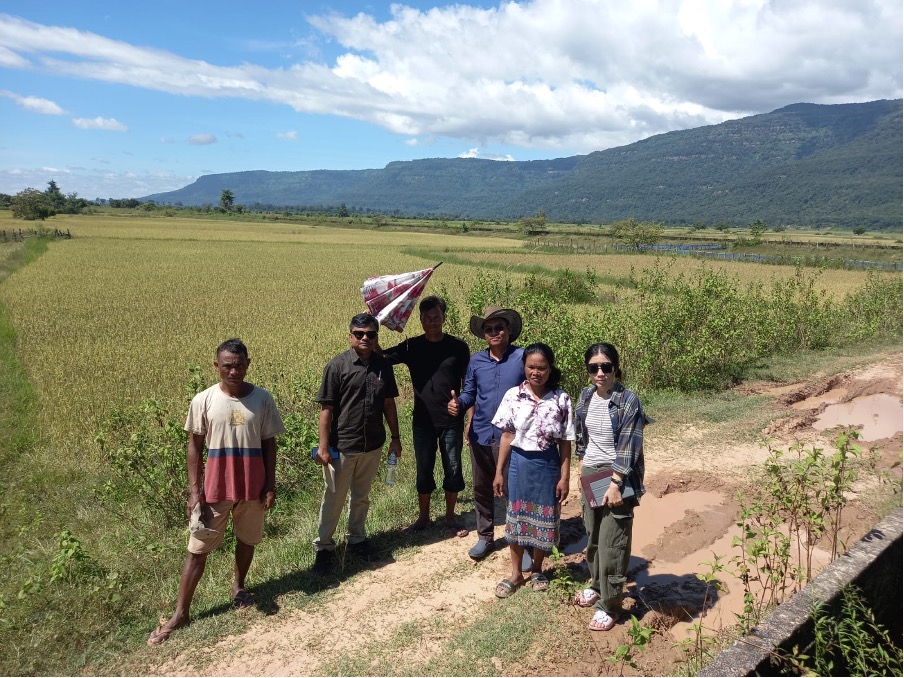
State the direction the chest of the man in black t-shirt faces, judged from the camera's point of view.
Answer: toward the camera

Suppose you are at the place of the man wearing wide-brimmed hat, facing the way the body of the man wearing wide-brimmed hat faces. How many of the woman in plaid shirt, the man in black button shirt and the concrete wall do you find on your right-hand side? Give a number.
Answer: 1

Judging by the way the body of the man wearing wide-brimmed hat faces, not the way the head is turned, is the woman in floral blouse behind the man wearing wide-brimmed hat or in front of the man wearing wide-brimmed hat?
in front

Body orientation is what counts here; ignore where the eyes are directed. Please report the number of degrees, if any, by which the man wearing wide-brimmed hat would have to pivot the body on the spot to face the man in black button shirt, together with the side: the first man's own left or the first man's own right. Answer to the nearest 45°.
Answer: approximately 90° to the first man's own right

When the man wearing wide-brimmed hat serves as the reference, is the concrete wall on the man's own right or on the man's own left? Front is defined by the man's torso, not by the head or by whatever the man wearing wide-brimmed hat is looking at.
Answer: on the man's own left

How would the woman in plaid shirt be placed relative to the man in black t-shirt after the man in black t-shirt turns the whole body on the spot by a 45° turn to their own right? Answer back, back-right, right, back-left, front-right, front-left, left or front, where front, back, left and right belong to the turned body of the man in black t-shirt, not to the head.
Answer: left

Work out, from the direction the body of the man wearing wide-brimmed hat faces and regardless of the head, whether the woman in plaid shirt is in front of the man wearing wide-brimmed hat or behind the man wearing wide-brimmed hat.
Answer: in front

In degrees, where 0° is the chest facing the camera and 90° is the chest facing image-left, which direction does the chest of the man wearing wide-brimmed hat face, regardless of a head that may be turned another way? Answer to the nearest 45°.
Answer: approximately 0°

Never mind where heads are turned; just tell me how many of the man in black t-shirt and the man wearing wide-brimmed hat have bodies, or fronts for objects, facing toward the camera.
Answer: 2

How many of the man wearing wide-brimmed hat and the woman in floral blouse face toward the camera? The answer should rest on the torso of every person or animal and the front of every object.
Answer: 2

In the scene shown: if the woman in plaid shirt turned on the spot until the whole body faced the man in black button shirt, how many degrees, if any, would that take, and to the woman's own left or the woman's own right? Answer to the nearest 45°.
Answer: approximately 45° to the woman's own right

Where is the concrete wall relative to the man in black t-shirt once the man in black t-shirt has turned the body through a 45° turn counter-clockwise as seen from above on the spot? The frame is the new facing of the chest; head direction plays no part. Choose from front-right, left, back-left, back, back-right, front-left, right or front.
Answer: front
